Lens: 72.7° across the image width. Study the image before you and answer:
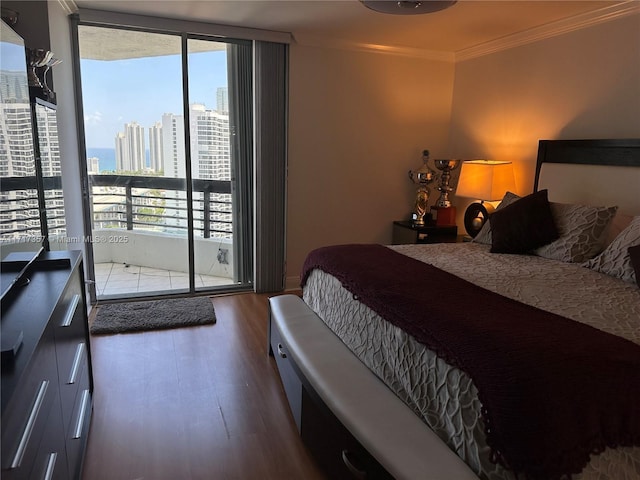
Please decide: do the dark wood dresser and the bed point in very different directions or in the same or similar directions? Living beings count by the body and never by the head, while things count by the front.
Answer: very different directions

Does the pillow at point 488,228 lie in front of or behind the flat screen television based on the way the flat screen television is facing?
in front

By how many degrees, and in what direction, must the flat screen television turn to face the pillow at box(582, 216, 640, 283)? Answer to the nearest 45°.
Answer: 0° — it already faces it

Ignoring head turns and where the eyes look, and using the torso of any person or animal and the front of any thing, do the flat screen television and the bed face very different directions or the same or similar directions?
very different directions

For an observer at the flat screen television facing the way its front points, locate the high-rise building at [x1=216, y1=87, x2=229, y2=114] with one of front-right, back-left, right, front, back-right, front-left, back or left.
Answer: front-left

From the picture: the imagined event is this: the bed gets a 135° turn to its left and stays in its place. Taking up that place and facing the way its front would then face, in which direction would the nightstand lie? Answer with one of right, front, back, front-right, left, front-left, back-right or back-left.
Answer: left

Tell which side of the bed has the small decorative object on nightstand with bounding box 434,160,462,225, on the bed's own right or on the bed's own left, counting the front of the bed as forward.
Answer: on the bed's own right

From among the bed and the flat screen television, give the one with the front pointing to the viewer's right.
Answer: the flat screen television

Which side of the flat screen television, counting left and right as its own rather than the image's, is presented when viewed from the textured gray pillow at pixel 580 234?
front

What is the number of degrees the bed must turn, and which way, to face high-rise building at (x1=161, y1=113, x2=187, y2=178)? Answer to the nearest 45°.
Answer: approximately 90° to its right

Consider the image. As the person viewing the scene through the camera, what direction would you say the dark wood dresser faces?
facing to the right of the viewer

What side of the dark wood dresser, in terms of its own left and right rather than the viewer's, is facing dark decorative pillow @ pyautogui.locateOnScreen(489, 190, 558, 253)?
front

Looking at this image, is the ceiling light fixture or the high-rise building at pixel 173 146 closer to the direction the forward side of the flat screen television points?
the ceiling light fixture

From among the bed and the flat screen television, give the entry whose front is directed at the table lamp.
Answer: the flat screen television

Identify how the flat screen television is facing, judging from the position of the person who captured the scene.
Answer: facing to the right of the viewer

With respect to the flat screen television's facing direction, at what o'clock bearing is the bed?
The bed is roughly at 1 o'clock from the flat screen television.
